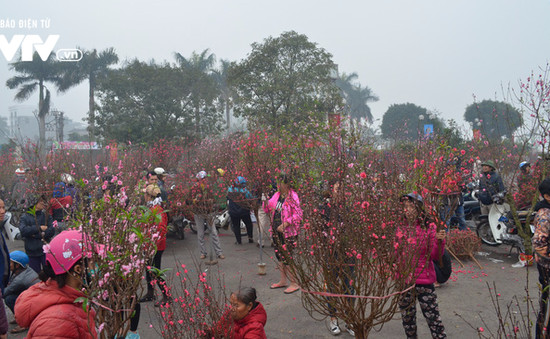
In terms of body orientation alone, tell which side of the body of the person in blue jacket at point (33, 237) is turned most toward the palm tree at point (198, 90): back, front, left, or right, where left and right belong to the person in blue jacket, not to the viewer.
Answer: left

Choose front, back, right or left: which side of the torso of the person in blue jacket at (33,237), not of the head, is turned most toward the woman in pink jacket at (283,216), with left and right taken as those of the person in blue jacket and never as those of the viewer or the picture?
front

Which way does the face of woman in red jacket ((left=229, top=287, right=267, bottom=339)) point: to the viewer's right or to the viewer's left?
to the viewer's left

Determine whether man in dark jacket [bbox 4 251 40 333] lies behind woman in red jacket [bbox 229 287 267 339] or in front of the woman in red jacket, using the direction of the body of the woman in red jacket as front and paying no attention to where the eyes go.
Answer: in front

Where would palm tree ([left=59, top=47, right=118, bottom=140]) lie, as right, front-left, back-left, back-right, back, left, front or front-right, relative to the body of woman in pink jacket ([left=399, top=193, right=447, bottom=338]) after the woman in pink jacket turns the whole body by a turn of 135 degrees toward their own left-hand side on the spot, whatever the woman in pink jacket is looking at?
back-left

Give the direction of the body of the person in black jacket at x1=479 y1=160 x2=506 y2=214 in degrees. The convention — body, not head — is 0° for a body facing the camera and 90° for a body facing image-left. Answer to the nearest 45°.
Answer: approximately 45°

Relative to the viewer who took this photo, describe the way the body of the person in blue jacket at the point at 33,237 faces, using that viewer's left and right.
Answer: facing the viewer and to the right of the viewer

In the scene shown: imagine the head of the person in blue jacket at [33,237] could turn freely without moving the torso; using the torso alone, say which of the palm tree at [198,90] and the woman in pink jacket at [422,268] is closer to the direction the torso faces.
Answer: the woman in pink jacket

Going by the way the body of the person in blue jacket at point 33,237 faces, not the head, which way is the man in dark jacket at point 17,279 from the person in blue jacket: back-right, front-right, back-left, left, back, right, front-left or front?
front-right

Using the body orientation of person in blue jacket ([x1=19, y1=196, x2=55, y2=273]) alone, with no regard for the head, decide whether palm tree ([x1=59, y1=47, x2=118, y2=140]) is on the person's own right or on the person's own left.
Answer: on the person's own left

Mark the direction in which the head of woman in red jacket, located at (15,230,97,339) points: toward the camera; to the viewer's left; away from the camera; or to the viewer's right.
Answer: to the viewer's right
